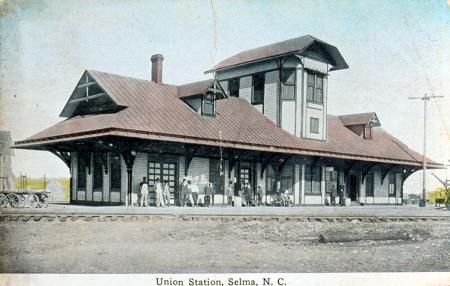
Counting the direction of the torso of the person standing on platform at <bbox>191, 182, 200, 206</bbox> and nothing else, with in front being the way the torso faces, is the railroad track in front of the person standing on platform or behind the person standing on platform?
in front

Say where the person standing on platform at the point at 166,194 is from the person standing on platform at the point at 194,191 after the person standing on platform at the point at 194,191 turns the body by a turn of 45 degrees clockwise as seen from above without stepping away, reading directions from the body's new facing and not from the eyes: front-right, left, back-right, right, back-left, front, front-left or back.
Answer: front

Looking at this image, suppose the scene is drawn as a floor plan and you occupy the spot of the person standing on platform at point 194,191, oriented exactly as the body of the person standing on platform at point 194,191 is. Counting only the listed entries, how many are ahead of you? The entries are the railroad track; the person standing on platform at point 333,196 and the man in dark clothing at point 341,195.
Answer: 1

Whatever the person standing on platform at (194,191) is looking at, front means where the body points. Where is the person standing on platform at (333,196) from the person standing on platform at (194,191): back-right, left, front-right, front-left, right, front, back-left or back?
back-left

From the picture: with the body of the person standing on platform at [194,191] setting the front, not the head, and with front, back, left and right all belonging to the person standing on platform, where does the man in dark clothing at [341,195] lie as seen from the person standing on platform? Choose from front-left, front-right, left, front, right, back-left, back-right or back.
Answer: back-left

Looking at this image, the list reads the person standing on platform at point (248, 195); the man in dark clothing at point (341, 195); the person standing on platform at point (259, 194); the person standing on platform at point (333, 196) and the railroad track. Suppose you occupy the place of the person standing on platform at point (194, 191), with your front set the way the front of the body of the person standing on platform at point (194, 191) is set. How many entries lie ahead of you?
1

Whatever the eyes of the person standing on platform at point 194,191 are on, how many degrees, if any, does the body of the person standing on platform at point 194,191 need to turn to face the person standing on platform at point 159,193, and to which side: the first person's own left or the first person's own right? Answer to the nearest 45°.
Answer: approximately 45° to the first person's own right

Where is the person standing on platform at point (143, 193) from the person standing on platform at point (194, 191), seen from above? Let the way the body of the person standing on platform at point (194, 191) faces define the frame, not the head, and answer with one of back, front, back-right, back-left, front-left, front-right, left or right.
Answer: front-right

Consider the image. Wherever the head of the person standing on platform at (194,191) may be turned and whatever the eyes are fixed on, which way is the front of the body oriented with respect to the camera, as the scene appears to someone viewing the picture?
toward the camera
